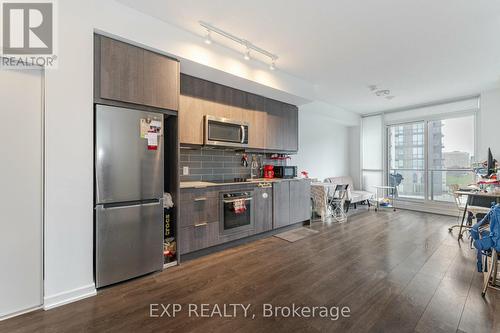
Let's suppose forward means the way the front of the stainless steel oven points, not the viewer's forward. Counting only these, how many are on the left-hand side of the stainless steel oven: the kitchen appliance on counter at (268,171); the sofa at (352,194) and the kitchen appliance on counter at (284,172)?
3

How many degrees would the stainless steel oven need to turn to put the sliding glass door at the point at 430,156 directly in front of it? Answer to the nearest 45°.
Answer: approximately 90° to its left

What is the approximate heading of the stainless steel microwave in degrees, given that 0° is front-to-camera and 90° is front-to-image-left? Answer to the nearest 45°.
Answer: approximately 315°

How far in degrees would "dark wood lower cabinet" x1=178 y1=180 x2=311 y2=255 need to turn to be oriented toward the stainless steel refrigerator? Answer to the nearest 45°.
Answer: approximately 90° to its right
